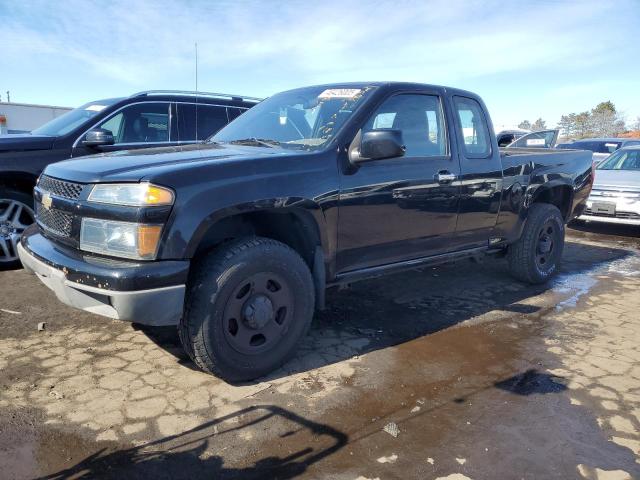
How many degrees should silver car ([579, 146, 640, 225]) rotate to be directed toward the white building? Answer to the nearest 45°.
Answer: approximately 45° to its right

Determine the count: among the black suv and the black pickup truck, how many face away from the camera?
0

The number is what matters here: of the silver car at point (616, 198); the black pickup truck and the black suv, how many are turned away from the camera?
0

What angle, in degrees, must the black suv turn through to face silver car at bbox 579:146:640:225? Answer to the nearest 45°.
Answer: approximately 135° to its left

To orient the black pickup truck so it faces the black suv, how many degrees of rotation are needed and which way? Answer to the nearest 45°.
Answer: approximately 90° to its right

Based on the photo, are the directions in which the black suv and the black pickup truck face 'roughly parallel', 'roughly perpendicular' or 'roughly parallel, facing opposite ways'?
roughly parallel

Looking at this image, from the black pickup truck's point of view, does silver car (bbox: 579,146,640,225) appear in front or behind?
behind

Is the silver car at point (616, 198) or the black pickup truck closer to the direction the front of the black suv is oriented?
the black pickup truck

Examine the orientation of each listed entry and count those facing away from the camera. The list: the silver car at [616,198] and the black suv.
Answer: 0

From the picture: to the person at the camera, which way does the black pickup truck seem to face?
facing the viewer and to the left of the viewer

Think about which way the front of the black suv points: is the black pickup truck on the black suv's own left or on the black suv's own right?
on the black suv's own left
